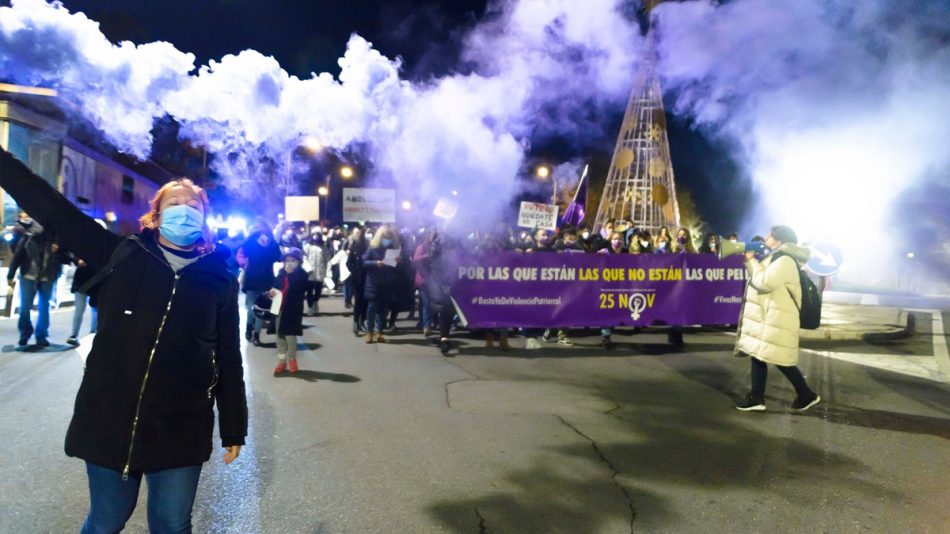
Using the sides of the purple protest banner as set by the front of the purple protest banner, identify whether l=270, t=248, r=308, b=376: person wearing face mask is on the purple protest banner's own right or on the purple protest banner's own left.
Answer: on the purple protest banner's own right

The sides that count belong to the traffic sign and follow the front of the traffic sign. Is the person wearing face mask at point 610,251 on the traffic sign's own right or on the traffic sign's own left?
on the traffic sign's own right

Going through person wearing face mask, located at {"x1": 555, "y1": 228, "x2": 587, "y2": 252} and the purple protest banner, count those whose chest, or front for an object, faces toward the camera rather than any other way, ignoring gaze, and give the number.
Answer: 2

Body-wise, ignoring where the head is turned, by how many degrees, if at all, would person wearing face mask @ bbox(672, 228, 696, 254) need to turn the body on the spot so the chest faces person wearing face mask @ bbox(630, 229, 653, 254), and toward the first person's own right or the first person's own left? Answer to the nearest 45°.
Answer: approximately 45° to the first person's own right

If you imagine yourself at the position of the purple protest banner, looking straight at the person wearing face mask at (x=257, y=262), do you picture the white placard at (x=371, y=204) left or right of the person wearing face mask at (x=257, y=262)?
right

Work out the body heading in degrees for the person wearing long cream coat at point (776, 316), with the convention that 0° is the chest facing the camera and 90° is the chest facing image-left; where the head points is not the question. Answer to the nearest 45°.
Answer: approximately 90°

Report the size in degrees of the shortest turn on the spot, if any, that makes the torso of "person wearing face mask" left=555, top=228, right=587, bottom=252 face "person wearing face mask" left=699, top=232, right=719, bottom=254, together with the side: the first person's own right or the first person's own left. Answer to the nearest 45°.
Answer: approximately 135° to the first person's own left

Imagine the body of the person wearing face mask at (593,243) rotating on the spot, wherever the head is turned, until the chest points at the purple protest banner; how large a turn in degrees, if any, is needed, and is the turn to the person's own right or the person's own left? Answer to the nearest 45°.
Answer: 0° — they already face it

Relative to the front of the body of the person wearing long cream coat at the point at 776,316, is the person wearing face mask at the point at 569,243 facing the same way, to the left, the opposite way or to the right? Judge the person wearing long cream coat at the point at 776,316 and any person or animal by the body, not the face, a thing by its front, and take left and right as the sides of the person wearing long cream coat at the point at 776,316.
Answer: to the left

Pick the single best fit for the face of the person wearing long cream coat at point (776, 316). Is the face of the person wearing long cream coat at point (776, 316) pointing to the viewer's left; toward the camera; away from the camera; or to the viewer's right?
to the viewer's left

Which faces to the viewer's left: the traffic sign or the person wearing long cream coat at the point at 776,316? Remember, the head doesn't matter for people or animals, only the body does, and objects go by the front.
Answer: the person wearing long cream coat
